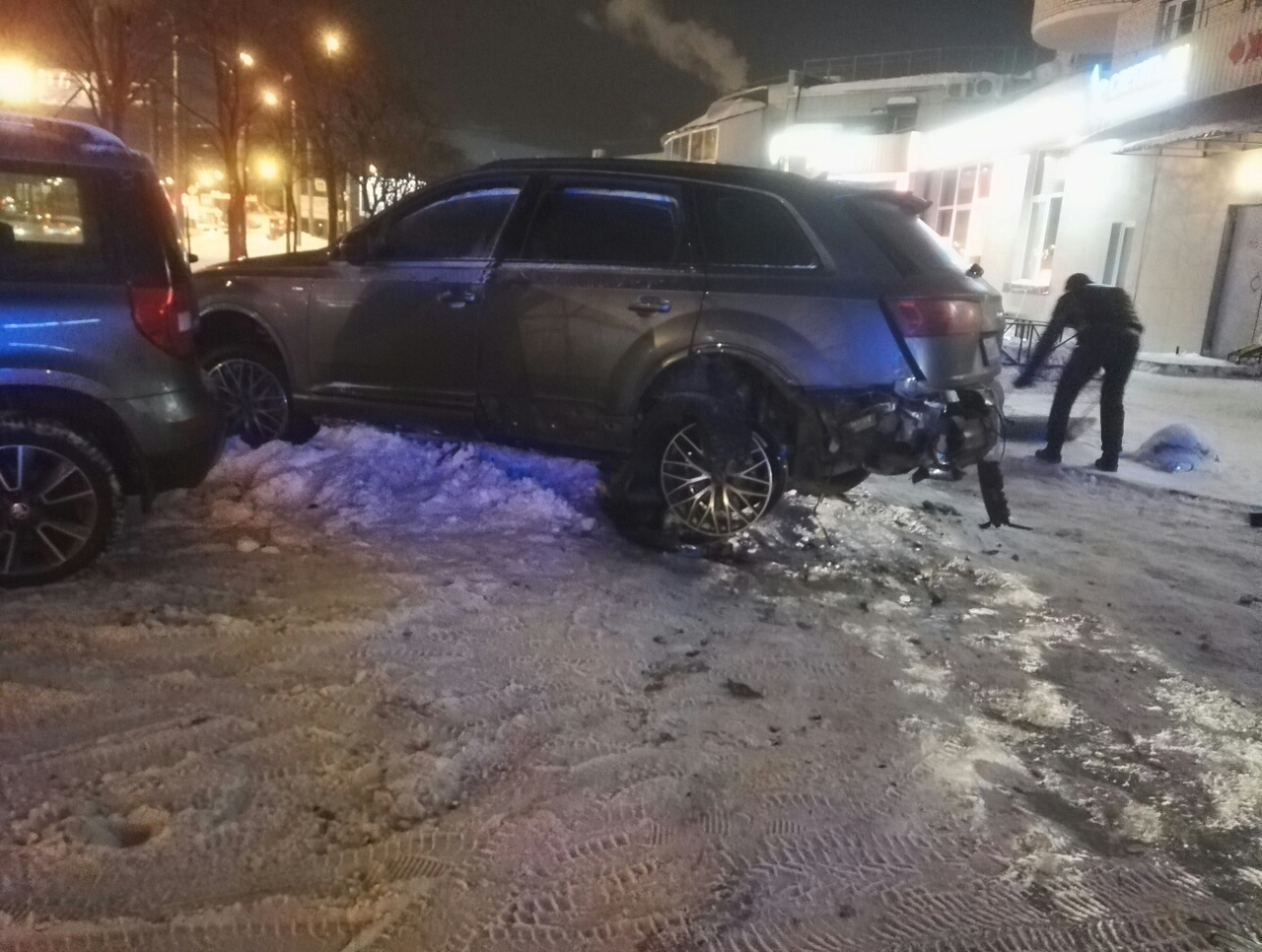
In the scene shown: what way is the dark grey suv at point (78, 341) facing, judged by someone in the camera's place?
facing to the left of the viewer

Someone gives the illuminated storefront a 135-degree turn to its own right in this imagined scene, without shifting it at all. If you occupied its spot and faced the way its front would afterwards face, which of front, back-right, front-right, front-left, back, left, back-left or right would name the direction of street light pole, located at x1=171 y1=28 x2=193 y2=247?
left

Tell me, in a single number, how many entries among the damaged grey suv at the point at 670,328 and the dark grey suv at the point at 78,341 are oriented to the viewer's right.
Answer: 0

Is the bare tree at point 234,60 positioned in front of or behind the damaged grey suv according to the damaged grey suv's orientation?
in front

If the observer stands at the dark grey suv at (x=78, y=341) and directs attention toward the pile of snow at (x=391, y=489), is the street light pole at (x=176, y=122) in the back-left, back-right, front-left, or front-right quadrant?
front-left

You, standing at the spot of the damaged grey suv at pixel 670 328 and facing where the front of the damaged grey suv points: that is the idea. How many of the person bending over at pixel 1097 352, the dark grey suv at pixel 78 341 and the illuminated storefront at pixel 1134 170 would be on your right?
2

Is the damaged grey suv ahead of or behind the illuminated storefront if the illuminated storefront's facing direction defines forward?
ahead

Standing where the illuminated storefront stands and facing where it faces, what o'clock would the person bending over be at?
The person bending over is roughly at 11 o'clock from the illuminated storefront.

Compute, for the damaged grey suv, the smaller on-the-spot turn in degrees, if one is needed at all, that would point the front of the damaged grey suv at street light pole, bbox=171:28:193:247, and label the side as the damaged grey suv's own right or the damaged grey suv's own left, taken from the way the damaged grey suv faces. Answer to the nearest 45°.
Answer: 0° — it already faces it

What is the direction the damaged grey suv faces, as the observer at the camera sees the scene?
facing away from the viewer and to the left of the viewer

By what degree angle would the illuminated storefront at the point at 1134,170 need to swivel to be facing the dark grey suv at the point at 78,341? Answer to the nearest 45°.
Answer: approximately 45° to its left

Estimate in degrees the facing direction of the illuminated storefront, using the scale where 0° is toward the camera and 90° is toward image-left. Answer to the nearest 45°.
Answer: approximately 45°
